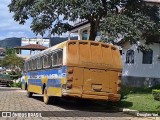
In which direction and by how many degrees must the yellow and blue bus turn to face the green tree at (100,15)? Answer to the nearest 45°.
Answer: approximately 45° to its right

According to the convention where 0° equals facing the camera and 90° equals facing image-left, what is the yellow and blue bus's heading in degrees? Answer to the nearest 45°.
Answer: approximately 135°
